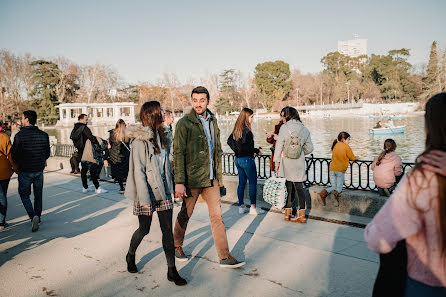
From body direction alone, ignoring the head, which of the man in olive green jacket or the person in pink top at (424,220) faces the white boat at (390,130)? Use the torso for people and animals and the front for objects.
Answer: the person in pink top

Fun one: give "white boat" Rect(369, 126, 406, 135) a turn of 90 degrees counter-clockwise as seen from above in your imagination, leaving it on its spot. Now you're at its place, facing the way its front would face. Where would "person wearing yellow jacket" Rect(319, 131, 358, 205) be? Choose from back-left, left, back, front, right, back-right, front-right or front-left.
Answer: back

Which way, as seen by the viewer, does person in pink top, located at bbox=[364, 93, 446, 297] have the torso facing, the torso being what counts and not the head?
away from the camera

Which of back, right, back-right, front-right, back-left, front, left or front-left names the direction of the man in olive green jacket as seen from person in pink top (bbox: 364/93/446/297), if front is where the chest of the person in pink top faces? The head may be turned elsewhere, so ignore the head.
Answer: front-left

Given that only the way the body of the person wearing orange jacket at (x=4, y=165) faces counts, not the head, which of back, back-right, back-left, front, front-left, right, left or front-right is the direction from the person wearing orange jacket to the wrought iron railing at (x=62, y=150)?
front

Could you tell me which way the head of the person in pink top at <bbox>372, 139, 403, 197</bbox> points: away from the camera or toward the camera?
away from the camera

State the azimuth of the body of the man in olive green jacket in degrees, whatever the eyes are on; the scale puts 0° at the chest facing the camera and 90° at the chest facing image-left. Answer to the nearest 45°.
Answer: approximately 315°

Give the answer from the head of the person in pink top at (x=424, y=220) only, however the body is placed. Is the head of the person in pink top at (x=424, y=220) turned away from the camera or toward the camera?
away from the camera

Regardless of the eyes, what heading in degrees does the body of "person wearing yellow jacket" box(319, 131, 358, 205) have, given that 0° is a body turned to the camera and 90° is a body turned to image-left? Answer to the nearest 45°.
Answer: approximately 225°
